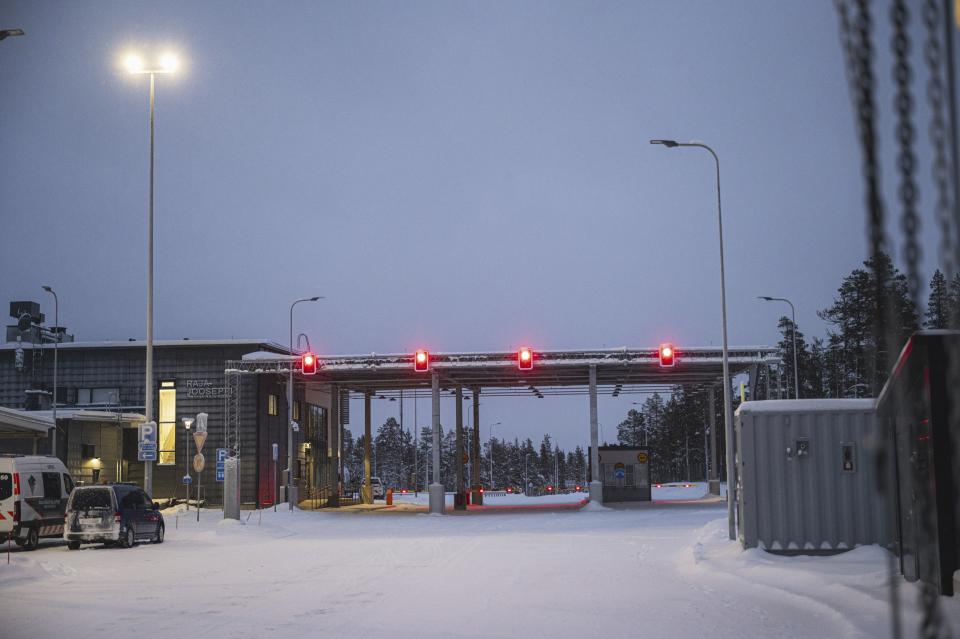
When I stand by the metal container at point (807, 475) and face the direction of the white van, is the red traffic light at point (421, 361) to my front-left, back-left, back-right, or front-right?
front-right

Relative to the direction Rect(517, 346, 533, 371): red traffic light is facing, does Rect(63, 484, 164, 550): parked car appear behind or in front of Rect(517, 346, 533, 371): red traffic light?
in front

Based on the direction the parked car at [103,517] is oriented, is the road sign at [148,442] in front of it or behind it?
in front

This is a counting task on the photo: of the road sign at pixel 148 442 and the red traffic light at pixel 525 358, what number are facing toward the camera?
2

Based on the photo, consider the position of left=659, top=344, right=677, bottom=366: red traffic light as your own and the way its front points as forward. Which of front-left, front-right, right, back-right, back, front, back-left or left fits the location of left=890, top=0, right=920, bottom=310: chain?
front

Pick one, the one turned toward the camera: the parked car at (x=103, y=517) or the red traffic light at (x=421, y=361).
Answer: the red traffic light

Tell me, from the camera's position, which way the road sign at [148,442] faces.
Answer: facing the viewer

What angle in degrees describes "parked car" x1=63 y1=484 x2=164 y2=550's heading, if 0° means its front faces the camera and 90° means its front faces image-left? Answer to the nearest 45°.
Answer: approximately 225°

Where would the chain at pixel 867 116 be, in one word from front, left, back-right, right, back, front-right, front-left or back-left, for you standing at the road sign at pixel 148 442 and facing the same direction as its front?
front

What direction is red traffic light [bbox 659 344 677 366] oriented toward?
toward the camera

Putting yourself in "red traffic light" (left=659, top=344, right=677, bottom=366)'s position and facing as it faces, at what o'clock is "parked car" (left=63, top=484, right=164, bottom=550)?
The parked car is roughly at 1 o'clock from the red traffic light.

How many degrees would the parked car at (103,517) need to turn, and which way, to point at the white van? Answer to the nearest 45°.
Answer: approximately 90° to its left

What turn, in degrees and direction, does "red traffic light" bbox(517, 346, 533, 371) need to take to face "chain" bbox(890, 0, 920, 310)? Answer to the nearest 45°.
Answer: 0° — it already faces it

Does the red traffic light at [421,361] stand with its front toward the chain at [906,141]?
yes
